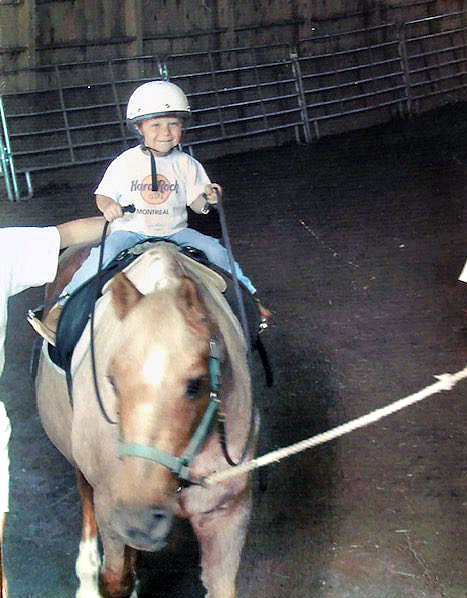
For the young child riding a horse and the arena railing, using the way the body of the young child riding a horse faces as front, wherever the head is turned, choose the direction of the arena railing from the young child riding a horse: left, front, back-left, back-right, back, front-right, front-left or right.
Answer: back

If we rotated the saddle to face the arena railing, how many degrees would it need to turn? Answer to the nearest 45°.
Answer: approximately 180°

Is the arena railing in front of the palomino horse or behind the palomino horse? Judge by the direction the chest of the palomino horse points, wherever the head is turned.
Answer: behind

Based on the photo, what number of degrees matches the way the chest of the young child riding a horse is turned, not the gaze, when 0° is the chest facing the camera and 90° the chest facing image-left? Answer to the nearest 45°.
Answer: approximately 0°
